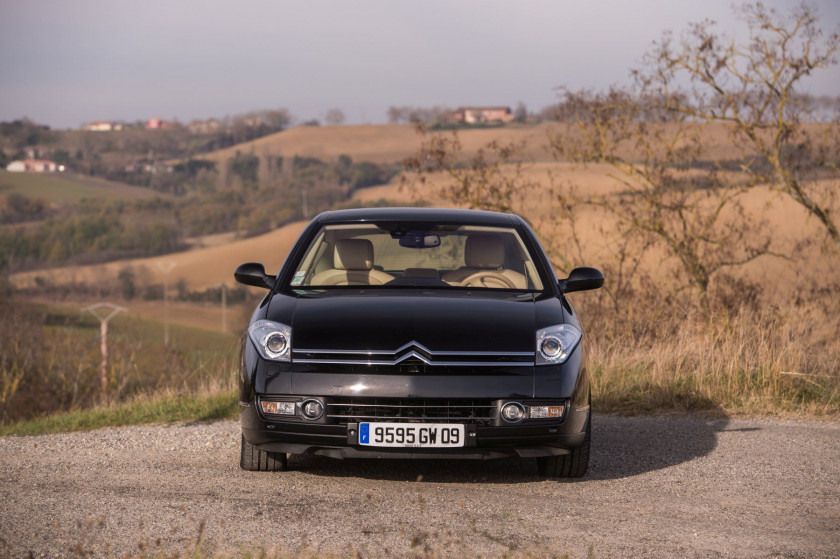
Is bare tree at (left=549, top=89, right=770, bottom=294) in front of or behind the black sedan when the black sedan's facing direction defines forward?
behind

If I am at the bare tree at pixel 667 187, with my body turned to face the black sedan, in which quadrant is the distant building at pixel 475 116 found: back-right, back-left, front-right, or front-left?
back-right

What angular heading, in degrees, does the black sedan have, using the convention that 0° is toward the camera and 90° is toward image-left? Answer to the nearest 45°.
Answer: approximately 0°

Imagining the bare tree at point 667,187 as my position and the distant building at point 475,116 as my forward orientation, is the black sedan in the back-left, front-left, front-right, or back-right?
back-left

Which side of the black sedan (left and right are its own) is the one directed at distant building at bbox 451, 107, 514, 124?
back
